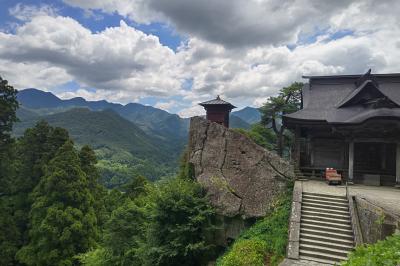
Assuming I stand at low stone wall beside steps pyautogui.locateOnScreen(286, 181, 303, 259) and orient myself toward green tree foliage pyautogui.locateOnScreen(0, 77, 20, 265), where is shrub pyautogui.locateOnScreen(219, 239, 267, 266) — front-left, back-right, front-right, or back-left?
front-left

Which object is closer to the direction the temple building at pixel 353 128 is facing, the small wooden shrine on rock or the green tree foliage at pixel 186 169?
the green tree foliage

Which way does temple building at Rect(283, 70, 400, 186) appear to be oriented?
toward the camera

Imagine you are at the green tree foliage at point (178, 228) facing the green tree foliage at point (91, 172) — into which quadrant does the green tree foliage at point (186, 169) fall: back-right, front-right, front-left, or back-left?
front-right

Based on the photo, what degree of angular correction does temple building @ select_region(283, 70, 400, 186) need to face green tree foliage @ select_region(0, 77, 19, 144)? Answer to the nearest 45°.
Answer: approximately 90° to its right

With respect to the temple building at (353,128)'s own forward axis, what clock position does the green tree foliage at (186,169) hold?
The green tree foliage is roughly at 2 o'clock from the temple building.

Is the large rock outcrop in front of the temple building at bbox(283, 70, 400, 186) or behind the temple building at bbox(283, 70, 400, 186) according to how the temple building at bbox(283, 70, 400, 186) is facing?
in front

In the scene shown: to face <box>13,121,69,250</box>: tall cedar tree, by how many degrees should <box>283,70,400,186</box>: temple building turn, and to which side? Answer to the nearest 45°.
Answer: approximately 90° to its right

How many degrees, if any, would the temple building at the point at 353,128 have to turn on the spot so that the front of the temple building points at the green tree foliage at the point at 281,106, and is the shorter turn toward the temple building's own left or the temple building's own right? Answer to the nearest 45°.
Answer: approximately 135° to the temple building's own right

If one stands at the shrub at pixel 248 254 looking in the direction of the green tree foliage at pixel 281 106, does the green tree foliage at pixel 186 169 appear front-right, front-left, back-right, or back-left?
front-left

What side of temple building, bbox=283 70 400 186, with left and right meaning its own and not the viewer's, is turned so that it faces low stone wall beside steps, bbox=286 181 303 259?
front

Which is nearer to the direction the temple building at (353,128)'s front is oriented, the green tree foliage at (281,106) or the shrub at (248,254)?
the shrub

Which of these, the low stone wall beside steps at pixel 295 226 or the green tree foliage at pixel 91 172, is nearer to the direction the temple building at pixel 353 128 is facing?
the low stone wall beside steps

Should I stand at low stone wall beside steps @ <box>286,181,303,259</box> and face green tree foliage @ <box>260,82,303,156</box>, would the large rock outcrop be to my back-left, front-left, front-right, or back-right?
front-left

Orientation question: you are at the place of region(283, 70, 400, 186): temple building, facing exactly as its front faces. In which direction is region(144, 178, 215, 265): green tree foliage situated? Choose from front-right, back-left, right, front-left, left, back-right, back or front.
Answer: front-right

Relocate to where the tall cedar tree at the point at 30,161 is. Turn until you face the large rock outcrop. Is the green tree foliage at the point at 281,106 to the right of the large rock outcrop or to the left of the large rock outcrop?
left

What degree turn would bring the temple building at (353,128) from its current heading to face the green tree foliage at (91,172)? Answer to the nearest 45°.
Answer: approximately 90° to its right
